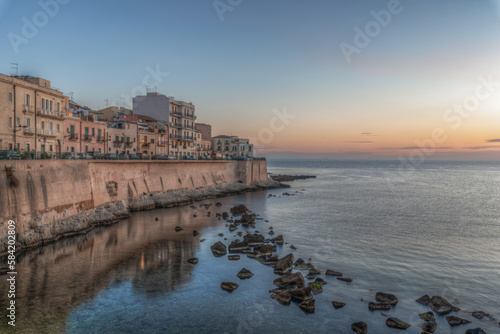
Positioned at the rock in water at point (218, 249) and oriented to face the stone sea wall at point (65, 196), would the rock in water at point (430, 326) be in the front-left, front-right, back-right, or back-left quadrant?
back-left

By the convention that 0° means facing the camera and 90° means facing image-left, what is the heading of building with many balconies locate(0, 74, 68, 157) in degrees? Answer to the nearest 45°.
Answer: approximately 315°

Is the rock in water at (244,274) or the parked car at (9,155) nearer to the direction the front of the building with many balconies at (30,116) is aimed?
the rock in water

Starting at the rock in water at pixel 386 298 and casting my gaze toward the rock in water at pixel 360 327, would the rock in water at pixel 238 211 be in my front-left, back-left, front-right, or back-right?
back-right

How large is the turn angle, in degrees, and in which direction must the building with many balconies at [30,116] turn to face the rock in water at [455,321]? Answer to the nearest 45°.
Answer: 0° — it already faces it

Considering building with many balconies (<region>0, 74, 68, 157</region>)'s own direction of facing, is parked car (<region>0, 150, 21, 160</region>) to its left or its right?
on its right
